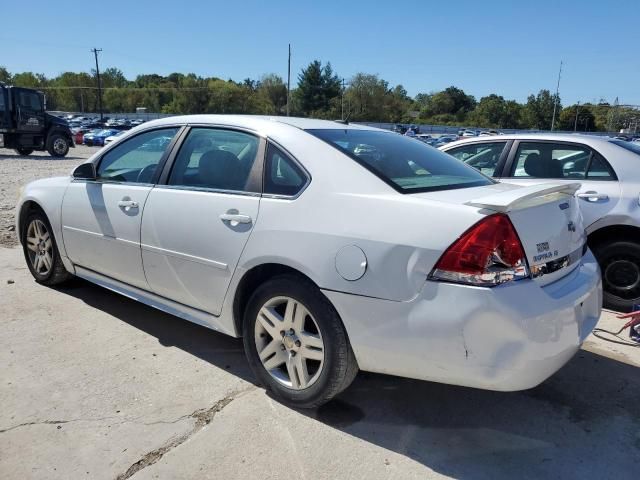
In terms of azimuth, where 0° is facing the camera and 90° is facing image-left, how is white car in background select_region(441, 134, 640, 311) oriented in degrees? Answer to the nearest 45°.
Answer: approximately 90°

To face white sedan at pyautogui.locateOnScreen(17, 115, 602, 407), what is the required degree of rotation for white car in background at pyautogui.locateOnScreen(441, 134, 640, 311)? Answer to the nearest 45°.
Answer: approximately 45° to its left

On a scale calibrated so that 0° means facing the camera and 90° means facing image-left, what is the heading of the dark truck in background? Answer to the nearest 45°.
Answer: approximately 270°

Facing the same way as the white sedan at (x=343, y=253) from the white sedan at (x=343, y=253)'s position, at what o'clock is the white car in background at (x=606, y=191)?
The white car in background is roughly at 3 o'clock from the white sedan.

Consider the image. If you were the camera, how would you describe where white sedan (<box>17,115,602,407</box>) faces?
facing away from the viewer and to the left of the viewer

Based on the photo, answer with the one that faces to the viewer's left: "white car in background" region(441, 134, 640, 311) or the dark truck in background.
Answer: the white car in background

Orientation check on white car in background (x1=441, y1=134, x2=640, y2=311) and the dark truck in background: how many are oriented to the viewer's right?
1
